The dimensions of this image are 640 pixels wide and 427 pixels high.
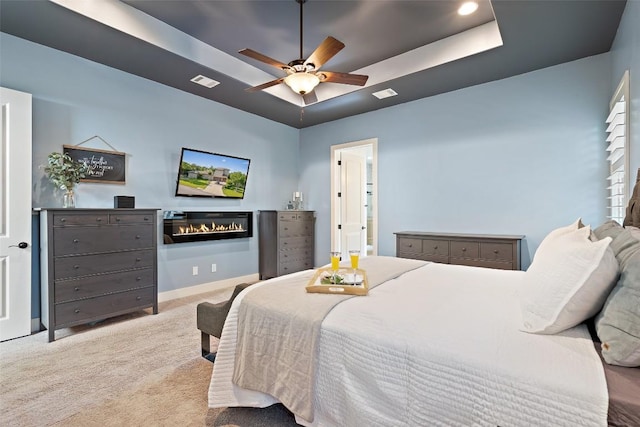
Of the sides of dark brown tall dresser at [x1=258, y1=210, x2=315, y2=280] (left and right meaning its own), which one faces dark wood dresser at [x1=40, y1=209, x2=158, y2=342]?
right

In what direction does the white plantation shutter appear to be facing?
to the viewer's left

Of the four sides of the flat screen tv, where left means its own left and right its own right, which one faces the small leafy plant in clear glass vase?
right

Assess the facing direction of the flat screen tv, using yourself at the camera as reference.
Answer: facing the viewer and to the right of the viewer

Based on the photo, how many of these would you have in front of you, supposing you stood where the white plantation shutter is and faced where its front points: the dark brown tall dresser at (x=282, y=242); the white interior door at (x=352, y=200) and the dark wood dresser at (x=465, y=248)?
3

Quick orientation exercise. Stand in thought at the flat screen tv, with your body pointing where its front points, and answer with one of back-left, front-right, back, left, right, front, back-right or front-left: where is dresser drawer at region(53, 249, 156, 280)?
right

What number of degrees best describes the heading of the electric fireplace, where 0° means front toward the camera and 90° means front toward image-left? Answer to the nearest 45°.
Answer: approximately 315°

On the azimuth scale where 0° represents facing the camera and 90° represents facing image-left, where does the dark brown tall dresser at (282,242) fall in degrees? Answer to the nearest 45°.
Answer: approximately 315°

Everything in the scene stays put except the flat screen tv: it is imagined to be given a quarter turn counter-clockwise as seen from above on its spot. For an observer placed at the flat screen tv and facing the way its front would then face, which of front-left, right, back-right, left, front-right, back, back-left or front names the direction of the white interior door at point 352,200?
front-right

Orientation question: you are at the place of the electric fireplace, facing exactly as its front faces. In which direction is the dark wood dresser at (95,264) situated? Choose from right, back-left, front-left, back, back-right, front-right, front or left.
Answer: right

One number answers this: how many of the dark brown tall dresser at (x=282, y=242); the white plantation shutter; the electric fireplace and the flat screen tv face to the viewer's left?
1

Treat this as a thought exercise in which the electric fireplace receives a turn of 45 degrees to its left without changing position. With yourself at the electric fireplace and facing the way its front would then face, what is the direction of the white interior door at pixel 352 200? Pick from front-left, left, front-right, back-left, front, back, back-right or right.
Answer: front

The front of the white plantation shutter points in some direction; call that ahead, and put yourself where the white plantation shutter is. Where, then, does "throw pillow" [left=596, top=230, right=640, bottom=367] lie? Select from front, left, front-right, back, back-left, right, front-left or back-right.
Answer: left
